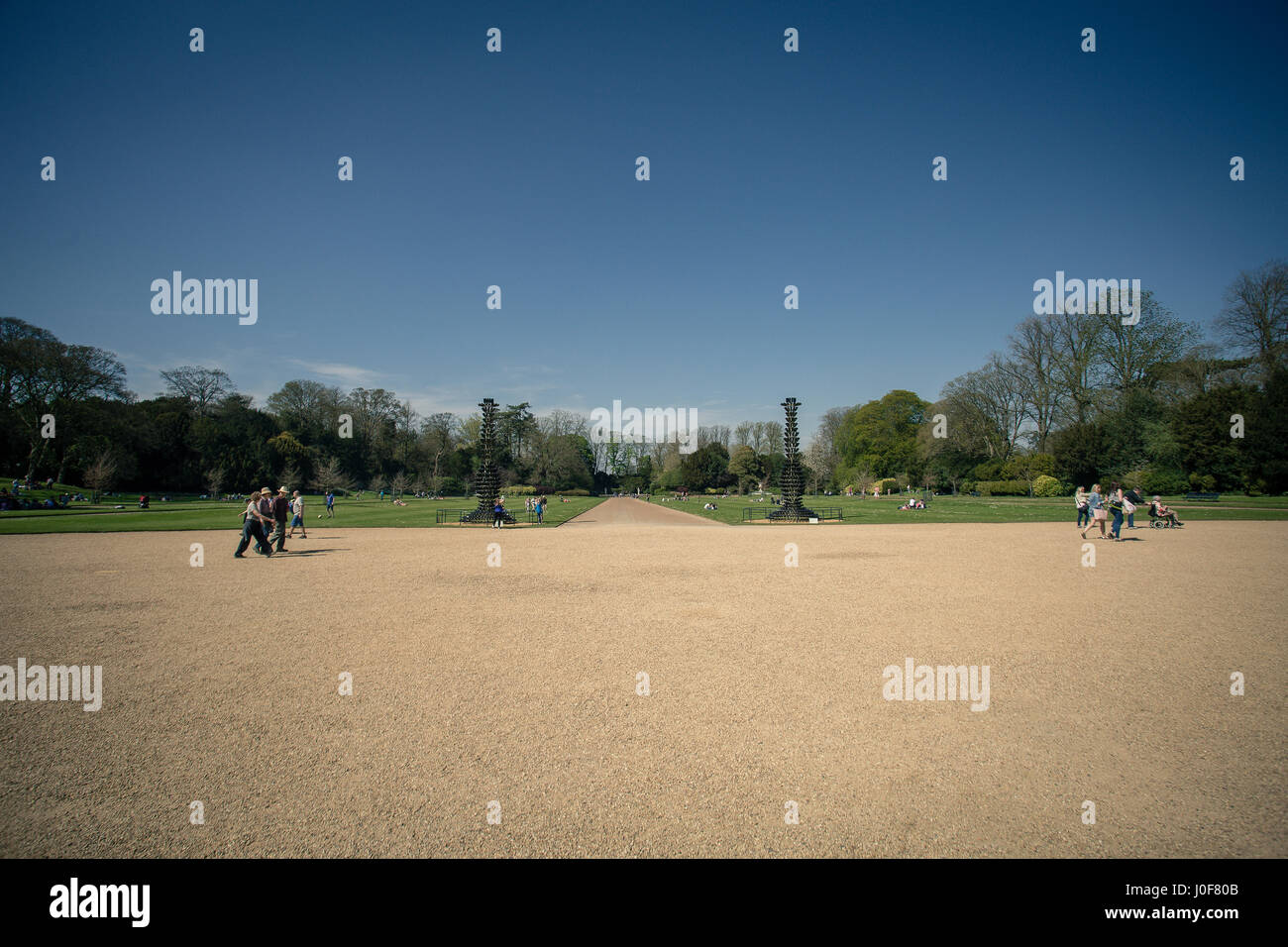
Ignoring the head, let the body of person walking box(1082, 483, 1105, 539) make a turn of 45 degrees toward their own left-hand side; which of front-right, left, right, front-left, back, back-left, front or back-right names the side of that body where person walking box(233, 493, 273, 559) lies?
back
